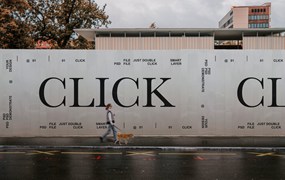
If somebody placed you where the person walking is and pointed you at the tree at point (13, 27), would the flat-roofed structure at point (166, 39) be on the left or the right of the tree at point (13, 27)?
right

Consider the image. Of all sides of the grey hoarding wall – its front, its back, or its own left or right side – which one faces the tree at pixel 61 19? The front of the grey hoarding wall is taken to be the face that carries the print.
back

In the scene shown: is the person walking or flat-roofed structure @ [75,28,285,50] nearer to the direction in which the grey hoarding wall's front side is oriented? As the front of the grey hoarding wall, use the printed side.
the person walking

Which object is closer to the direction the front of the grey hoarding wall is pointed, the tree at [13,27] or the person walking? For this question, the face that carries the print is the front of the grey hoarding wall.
the person walking

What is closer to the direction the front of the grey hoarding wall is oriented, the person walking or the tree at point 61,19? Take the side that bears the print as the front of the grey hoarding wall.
the person walking

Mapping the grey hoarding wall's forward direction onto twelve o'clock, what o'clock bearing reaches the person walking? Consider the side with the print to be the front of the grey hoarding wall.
The person walking is roughly at 2 o'clock from the grey hoarding wall.

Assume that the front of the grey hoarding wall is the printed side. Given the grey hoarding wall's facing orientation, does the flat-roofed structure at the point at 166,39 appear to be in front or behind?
behind

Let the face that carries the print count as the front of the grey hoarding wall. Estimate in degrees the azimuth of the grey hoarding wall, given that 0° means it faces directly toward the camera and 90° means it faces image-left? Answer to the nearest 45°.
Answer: approximately 0°

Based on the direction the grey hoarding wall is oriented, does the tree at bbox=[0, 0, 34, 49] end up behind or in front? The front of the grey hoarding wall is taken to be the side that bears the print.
behind
